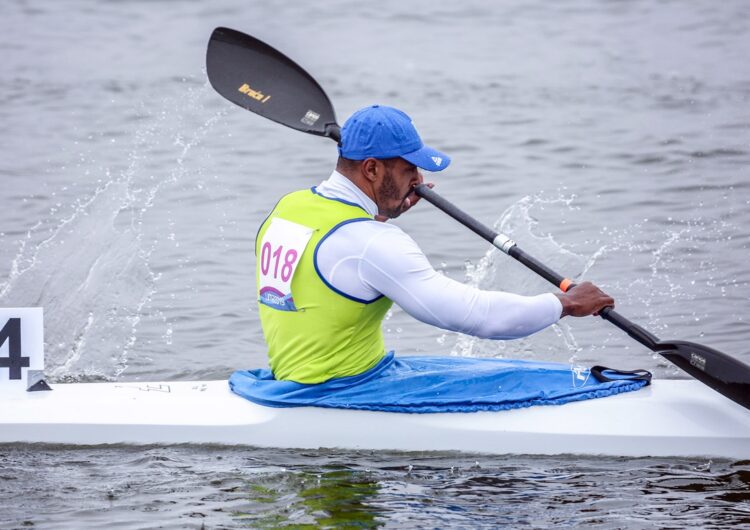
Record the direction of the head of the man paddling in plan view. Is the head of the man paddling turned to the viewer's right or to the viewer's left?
to the viewer's right

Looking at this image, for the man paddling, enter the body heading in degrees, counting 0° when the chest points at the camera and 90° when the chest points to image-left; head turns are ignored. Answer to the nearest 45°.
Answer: approximately 225°

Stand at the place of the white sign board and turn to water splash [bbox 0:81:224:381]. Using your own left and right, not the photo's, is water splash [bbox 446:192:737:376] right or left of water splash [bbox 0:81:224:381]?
right

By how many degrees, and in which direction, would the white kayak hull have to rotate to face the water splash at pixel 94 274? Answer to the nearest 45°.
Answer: approximately 135° to its left

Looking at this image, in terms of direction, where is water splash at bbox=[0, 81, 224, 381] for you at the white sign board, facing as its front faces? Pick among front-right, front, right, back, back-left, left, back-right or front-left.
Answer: back

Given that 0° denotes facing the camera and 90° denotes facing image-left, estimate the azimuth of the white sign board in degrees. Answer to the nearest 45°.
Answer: approximately 0°

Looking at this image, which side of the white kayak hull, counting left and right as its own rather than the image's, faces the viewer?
right
